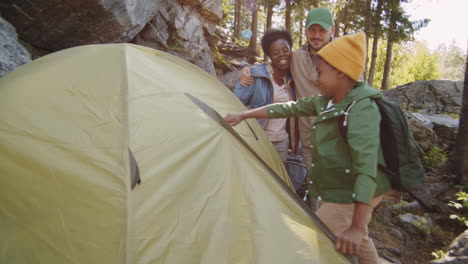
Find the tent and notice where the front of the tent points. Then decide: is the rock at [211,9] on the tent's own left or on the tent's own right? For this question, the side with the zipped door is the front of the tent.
on the tent's own left

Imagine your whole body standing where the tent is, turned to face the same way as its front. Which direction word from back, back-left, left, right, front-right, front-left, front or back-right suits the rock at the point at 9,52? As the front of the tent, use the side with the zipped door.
back-left

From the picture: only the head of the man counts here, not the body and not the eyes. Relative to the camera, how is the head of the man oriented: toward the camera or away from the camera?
toward the camera

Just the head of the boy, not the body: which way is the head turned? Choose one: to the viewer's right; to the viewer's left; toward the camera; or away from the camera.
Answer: to the viewer's left

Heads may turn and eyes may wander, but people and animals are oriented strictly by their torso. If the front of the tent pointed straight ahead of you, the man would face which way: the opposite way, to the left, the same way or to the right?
to the right

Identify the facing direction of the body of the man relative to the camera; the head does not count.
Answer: toward the camera

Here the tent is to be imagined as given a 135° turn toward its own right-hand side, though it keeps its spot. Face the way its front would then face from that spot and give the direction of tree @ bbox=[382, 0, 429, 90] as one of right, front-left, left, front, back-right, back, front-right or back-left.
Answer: back

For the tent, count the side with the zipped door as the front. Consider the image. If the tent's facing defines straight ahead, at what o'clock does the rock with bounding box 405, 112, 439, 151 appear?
The rock is roughly at 11 o'clock from the tent.

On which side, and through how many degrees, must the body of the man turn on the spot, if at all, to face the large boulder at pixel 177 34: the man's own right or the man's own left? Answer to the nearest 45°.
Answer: approximately 135° to the man's own right

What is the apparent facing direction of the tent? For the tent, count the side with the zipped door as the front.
to the viewer's right

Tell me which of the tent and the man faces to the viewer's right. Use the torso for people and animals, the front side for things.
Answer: the tent

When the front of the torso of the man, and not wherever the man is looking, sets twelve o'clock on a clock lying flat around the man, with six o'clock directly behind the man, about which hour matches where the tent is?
The tent is roughly at 1 o'clock from the man.

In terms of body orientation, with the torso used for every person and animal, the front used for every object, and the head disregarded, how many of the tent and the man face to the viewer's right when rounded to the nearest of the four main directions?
1
